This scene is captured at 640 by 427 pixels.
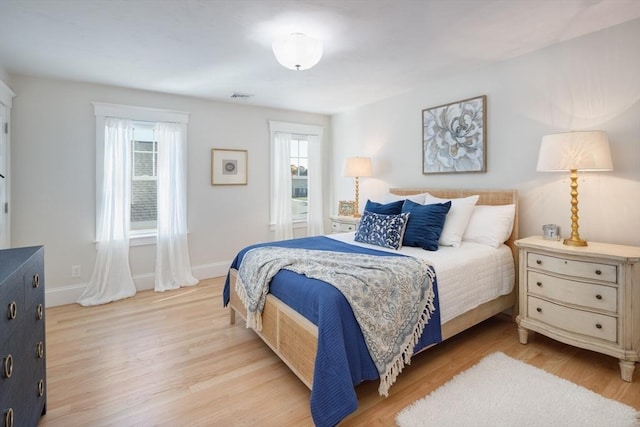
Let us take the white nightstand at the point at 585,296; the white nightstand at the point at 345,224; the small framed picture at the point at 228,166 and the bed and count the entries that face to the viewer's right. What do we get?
0

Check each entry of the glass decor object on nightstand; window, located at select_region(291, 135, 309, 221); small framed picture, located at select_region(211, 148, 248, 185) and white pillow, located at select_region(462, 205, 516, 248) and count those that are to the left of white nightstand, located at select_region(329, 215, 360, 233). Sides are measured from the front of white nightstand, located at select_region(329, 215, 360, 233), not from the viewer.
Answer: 2

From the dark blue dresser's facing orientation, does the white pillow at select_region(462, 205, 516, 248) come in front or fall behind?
in front

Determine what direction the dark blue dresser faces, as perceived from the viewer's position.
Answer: facing to the right of the viewer

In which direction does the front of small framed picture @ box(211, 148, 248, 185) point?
toward the camera

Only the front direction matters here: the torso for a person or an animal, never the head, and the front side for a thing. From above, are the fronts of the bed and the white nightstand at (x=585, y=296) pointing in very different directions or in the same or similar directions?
same or similar directions

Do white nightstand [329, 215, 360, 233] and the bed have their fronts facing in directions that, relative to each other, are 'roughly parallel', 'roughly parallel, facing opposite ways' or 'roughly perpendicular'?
roughly parallel

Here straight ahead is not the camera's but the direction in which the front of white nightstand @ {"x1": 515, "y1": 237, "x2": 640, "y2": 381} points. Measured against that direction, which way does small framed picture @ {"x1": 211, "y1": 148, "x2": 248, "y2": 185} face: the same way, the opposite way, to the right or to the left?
to the left

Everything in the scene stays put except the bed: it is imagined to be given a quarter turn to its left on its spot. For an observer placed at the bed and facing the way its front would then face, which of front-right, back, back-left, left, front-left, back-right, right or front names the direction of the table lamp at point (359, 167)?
back-left

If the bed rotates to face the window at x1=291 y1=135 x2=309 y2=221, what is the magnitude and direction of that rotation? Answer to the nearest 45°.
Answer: approximately 135° to its right

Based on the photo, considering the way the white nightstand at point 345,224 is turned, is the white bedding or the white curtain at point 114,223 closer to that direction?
the white curtain

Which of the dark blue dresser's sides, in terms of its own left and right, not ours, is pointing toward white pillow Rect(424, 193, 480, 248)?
front

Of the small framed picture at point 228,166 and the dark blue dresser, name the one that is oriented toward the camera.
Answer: the small framed picture

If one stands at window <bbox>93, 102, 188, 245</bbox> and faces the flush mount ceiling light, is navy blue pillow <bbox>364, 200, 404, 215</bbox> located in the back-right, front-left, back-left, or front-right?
front-left

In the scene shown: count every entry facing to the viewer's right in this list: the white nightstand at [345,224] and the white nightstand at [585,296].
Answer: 0

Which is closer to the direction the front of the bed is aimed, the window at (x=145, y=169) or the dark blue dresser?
the dark blue dresser

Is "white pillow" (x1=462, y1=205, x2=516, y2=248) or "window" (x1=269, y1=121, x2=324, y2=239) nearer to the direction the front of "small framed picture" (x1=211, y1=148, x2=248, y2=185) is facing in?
the white pillow

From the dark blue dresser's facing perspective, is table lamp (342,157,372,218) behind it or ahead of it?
ahead
